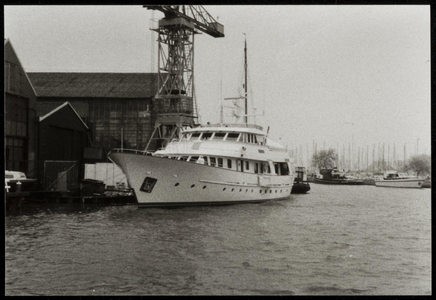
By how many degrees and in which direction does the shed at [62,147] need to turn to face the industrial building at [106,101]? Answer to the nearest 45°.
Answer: approximately 135° to its left

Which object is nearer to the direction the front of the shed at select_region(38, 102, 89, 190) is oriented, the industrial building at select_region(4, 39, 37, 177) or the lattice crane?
the industrial building

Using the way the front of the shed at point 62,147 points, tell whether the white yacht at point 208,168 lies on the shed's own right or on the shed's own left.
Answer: on the shed's own left

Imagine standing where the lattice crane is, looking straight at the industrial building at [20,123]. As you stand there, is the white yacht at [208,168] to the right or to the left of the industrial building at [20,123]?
left

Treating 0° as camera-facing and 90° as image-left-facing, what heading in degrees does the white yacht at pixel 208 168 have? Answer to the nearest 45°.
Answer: approximately 45°

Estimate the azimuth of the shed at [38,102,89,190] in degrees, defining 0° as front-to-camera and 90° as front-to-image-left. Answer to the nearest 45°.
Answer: approximately 0°

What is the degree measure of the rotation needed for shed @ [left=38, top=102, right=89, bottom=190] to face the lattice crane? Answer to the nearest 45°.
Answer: approximately 135° to its left

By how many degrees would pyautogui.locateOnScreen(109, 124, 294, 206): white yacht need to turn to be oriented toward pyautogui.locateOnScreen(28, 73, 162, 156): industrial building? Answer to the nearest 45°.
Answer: approximately 90° to its right
